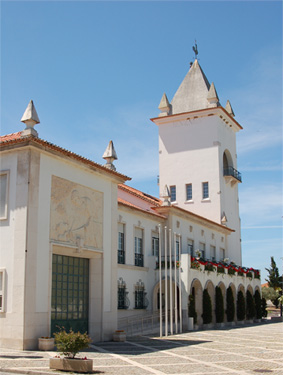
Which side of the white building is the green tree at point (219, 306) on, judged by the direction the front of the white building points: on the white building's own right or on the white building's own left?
on the white building's own left

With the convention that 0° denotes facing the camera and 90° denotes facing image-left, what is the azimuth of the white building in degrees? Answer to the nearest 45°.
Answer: approximately 315°

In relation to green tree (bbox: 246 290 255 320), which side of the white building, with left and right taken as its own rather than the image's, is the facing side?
left

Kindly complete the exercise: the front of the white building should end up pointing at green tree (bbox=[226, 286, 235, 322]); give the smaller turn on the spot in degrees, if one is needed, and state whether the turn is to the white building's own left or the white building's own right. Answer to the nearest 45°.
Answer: approximately 90° to the white building's own left

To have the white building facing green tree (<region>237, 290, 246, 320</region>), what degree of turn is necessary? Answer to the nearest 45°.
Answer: approximately 90° to its left
